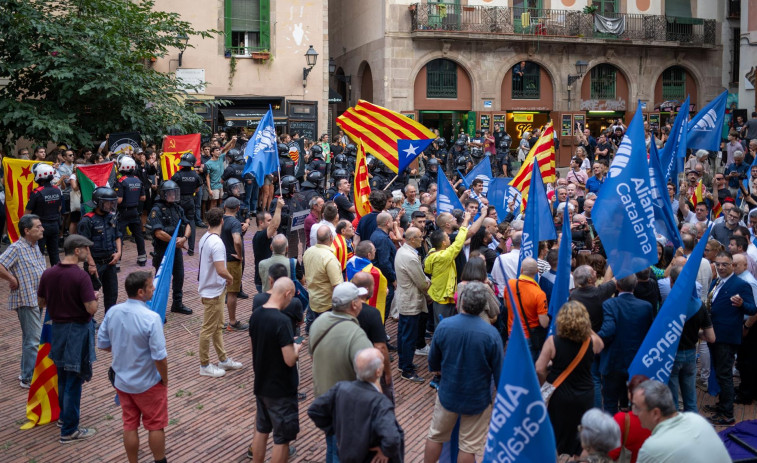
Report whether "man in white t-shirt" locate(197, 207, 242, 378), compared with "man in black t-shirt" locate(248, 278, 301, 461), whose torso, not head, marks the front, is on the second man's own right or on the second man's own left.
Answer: on the second man's own left

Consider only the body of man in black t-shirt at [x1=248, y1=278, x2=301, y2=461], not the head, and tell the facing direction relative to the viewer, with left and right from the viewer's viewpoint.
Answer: facing away from the viewer and to the right of the viewer

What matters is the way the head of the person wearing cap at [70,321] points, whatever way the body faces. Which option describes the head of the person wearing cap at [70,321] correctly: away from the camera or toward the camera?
away from the camera

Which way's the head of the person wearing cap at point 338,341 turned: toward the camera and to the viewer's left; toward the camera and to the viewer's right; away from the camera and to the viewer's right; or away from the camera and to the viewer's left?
away from the camera and to the viewer's right

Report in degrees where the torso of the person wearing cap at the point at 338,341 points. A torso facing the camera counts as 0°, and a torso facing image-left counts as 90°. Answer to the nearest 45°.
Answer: approximately 225°

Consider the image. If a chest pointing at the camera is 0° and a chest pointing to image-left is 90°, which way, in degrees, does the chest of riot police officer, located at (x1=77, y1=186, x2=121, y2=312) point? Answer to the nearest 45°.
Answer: approximately 315°

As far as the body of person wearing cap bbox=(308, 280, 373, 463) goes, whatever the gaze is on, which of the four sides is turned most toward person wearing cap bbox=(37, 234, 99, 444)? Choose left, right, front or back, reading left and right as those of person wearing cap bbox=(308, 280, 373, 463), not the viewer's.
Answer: left
